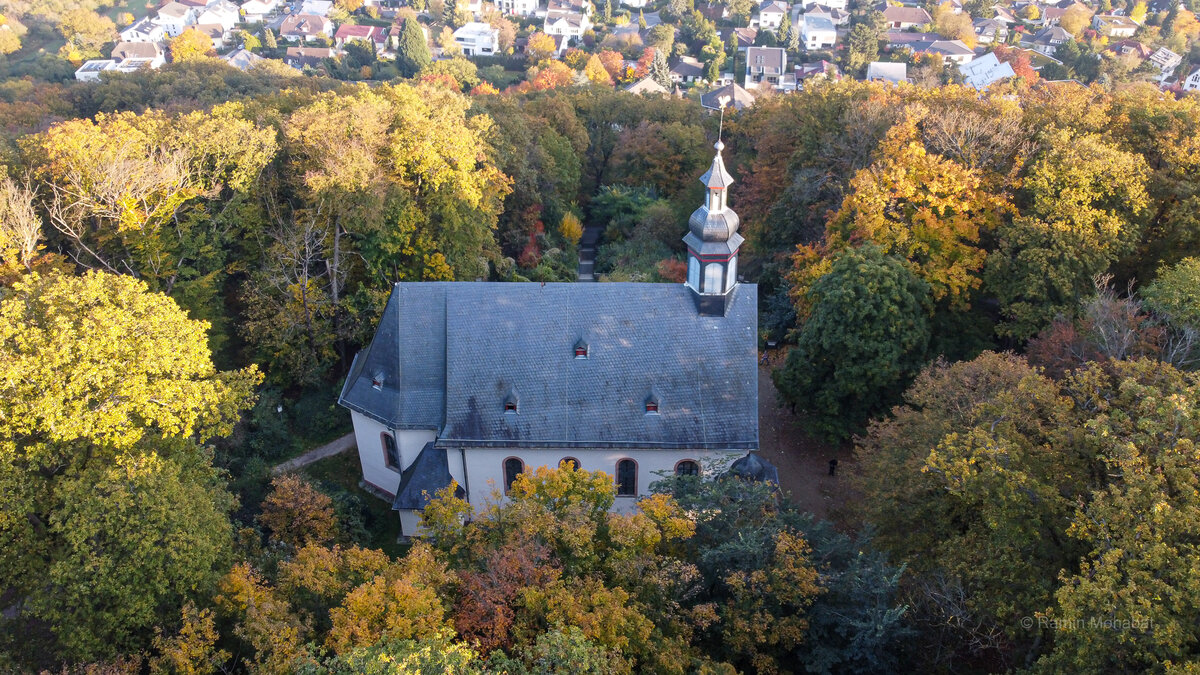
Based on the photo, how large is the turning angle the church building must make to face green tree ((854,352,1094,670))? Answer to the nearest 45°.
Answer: approximately 45° to its right

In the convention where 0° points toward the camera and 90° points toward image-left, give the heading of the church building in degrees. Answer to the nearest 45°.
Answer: approximately 270°

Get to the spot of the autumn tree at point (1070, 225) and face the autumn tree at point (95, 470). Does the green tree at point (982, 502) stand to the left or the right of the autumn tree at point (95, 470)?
left

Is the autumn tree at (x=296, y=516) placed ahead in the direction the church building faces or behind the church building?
behind

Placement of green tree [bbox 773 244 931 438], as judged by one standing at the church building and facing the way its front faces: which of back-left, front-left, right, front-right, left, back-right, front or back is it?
front

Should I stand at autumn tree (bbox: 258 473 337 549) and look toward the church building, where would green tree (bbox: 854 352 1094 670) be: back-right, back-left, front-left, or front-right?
front-right

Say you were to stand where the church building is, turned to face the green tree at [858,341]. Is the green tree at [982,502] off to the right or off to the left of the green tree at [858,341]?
right

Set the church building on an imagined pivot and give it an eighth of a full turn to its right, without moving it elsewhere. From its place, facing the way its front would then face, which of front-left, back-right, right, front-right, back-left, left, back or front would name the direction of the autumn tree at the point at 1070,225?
front-left
